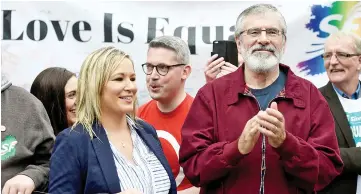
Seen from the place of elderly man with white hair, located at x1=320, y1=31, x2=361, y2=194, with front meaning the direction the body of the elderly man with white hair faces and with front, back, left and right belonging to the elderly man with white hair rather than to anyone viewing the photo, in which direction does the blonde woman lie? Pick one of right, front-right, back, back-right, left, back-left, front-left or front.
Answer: right

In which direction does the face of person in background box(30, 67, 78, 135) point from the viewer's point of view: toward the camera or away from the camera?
toward the camera

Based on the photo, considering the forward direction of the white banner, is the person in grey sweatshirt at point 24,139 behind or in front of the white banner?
in front

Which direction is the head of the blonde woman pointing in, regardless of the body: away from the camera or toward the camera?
toward the camera

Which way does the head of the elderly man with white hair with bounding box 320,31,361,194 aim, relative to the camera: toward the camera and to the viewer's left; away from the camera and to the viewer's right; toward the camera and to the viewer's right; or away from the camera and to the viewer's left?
toward the camera and to the viewer's left

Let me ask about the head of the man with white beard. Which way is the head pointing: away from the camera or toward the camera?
toward the camera

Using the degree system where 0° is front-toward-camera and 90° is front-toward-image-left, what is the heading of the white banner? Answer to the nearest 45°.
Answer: approximately 0°

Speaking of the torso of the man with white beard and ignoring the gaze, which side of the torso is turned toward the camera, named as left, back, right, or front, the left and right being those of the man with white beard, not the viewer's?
front

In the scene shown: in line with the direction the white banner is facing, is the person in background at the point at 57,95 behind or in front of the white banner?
in front

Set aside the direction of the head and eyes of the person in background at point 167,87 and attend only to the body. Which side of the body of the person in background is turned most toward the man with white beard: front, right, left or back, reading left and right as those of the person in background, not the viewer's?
left
